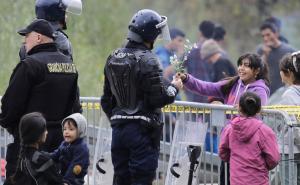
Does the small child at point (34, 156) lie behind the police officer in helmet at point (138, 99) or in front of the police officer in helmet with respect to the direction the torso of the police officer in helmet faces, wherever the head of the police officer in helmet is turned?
behind

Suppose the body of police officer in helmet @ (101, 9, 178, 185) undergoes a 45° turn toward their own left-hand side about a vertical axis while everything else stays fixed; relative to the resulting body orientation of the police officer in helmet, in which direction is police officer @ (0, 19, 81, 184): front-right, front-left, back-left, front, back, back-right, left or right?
left

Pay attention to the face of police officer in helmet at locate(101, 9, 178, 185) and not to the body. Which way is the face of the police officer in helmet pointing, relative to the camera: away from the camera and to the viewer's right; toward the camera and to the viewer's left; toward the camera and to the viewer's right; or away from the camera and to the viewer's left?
away from the camera and to the viewer's right

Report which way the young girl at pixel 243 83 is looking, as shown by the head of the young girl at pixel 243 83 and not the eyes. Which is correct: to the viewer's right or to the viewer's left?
to the viewer's left

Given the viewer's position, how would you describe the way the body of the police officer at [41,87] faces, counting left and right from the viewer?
facing away from the viewer and to the left of the viewer

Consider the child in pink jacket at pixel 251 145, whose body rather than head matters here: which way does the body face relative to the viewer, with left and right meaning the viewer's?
facing away from the viewer

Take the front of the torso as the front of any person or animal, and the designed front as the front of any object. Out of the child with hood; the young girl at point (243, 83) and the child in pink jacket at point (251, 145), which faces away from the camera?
the child in pink jacket

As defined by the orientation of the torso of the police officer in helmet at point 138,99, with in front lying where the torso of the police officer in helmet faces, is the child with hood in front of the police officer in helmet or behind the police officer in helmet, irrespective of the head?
behind

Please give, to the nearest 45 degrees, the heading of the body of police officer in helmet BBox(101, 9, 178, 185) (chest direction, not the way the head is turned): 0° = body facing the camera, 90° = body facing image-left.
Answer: approximately 225°

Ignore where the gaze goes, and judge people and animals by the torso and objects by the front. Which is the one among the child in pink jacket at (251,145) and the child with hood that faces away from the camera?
the child in pink jacket
